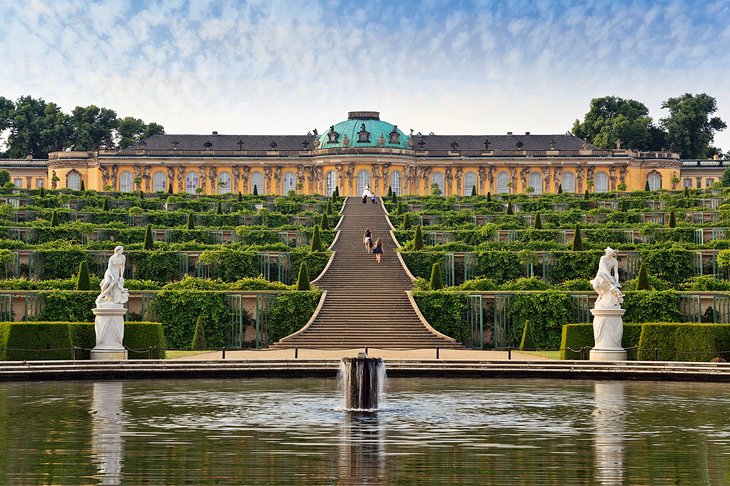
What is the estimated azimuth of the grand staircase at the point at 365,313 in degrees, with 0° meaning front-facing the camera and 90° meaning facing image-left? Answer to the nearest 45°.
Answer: approximately 0°

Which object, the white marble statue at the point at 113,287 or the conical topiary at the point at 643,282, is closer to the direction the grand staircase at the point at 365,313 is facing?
the white marble statue

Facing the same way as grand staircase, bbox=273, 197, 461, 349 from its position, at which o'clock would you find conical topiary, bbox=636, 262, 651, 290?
The conical topiary is roughly at 9 o'clock from the grand staircase.

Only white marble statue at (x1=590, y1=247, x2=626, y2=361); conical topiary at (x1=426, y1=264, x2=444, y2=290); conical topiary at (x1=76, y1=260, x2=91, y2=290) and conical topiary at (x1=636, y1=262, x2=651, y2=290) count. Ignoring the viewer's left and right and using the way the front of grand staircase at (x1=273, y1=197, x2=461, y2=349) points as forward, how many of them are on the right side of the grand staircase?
1

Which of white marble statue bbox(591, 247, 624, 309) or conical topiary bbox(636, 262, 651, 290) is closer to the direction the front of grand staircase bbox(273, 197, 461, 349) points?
the white marble statue

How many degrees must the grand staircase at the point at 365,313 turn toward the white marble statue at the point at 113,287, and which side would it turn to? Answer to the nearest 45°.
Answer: approximately 45° to its right

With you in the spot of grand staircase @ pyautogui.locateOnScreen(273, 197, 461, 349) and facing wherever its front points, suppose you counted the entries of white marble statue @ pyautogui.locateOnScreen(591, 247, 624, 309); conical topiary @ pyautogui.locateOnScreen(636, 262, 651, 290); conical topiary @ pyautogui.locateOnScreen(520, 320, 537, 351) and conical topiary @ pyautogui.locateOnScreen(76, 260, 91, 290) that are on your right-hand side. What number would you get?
1

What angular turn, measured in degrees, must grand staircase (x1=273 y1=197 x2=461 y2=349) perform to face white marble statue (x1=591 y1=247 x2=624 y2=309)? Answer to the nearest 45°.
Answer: approximately 45° to its left

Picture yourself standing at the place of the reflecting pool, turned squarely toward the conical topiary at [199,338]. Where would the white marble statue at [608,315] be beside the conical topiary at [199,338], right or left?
right

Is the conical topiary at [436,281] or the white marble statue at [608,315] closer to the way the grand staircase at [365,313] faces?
the white marble statue

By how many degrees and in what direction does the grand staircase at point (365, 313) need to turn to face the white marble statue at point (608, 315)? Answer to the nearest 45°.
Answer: approximately 45° to its left

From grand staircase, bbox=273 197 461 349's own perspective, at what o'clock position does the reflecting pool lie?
The reflecting pool is roughly at 12 o'clock from the grand staircase.

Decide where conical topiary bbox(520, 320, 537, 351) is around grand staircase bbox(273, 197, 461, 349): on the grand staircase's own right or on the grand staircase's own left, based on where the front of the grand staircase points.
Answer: on the grand staircase's own left

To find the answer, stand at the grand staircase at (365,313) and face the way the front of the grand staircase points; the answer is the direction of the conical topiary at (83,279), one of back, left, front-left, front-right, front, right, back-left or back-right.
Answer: right
